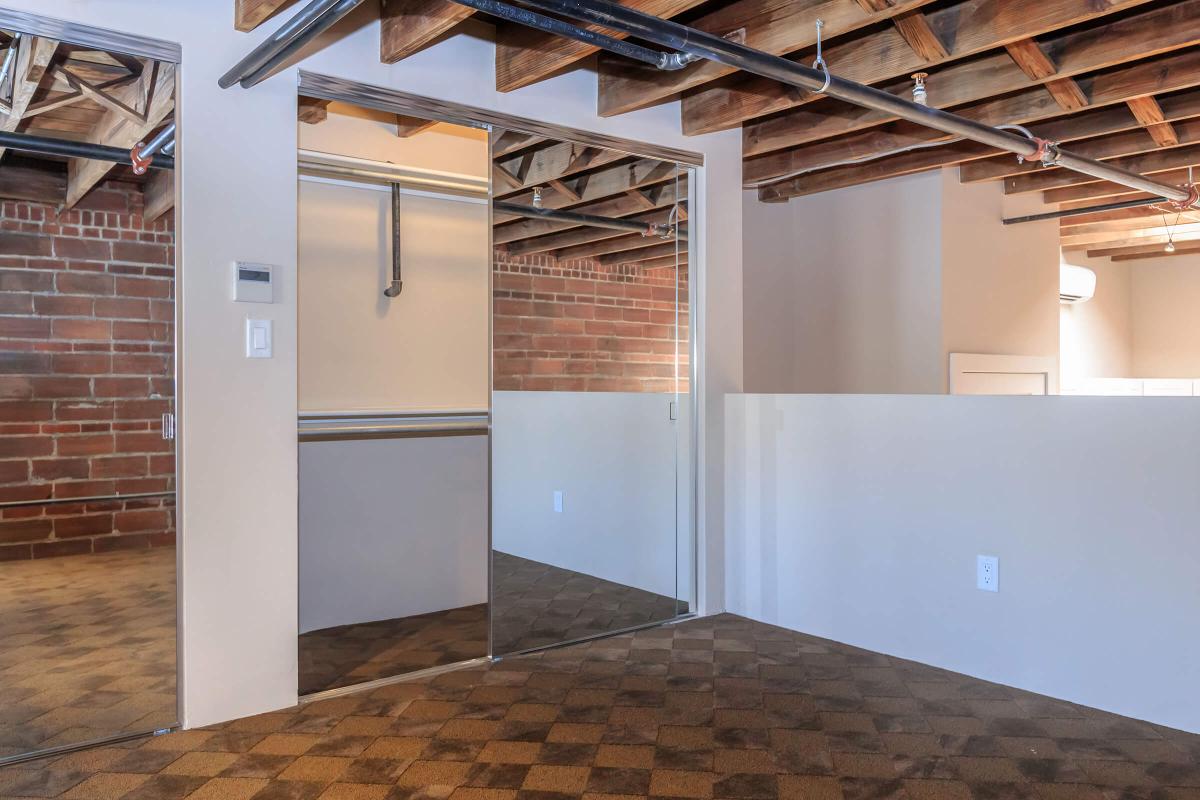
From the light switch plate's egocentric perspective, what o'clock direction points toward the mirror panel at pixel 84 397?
The mirror panel is roughly at 3 o'clock from the light switch plate.

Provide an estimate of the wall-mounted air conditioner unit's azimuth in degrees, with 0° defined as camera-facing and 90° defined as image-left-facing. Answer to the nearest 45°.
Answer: approximately 315°

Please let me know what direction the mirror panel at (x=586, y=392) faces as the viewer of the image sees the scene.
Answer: facing the viewer and to the right of the viewer

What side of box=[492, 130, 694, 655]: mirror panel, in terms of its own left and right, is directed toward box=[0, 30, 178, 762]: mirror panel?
right

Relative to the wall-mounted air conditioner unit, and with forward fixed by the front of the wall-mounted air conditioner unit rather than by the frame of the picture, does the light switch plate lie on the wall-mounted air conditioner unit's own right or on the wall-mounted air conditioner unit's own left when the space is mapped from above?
on the wall-mounted air conditioner unit's own right

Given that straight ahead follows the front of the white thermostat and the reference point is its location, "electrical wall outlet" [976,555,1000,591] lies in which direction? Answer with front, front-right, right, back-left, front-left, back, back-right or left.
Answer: left

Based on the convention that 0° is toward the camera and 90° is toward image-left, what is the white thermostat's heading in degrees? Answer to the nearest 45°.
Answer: approximately 0°

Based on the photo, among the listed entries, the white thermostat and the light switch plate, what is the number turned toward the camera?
2

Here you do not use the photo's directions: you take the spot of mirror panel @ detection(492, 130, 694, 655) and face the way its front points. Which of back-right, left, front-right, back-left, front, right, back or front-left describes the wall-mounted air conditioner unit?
left

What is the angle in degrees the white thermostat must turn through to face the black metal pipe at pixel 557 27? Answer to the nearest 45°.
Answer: approximately 45° to its left

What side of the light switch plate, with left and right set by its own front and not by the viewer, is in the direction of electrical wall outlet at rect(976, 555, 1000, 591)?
left

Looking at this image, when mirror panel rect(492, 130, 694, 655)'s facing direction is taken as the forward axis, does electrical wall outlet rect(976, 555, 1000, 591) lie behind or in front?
in front
